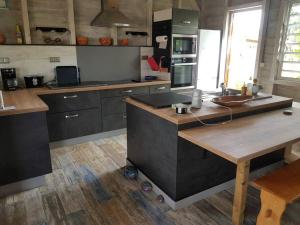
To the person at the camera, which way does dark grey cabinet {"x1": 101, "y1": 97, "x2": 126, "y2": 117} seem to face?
facing the viewer and to the right of the viewer

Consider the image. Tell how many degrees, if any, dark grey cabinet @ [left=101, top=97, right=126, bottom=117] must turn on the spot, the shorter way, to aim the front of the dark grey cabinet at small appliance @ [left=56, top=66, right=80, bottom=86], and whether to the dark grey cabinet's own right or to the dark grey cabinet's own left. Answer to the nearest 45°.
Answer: approximately 135° to the dark grey cabinet's own right

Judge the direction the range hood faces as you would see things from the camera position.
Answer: facing the viewer

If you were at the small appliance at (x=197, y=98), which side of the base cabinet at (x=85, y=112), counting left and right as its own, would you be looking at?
front

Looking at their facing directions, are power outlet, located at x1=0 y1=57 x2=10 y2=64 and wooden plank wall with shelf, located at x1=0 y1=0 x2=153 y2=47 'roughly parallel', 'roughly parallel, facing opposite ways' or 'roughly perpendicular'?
roughly parallel

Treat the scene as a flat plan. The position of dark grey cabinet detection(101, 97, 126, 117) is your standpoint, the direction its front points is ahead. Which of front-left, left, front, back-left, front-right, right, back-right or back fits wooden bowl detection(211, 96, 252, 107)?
front

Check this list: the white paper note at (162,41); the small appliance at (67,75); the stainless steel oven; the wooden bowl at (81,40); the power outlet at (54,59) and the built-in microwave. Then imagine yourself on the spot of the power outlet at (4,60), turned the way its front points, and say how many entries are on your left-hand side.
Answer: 6

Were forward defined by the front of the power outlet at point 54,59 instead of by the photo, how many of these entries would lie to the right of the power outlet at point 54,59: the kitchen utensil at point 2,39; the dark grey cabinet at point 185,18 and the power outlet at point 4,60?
2

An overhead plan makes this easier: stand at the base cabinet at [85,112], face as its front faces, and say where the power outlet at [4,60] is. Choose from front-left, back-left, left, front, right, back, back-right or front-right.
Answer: back-right

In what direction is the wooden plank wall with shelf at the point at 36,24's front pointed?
toward the camera
